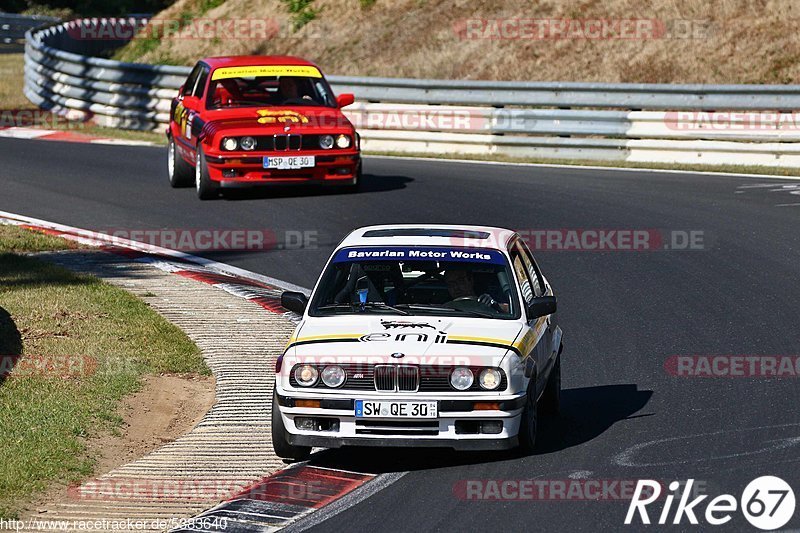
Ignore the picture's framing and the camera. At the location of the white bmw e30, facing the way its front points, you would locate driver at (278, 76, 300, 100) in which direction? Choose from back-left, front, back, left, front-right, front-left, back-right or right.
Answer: back

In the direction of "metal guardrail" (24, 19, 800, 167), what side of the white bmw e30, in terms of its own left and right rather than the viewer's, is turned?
back

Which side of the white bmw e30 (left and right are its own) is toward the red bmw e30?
back

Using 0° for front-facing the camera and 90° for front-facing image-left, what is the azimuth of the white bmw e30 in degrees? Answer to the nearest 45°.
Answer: approximately 0°
